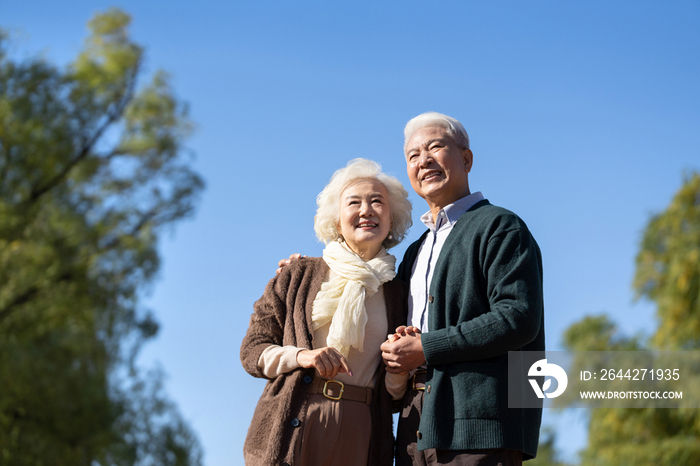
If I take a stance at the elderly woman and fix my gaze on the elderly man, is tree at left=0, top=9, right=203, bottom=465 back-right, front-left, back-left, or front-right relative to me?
back-left

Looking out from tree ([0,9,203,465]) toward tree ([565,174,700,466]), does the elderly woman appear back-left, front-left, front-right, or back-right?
front-right

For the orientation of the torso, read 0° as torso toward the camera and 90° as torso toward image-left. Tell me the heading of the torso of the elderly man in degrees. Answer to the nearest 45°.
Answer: approximately 45°

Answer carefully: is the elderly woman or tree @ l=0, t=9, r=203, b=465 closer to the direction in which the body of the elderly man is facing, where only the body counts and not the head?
the elderly woman

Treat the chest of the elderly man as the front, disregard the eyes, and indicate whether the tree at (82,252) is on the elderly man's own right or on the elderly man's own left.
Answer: on the elderly man's own right

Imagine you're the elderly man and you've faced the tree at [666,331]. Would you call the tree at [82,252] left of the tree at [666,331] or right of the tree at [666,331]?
left

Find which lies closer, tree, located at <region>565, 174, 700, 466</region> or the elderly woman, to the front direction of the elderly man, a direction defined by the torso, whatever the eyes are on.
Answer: the elderly woman

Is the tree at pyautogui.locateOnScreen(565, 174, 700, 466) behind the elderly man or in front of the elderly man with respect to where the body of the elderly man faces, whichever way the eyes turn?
behind
